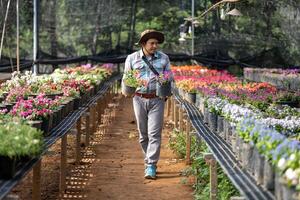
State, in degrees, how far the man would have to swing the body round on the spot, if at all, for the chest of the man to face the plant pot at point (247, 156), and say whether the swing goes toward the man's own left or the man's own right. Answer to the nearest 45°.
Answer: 0° — they already face it

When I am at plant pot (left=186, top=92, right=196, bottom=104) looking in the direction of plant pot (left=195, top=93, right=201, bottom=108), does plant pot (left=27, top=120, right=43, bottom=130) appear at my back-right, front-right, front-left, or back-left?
front-right

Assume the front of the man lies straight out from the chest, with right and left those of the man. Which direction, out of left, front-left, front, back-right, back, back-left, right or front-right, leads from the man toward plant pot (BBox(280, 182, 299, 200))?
front

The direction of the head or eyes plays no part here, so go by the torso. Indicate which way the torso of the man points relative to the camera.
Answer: toward the camera

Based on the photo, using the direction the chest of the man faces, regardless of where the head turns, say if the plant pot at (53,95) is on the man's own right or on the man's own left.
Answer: on the man's own right

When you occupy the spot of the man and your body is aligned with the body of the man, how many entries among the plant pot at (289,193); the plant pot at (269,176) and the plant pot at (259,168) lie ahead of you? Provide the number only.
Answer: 3

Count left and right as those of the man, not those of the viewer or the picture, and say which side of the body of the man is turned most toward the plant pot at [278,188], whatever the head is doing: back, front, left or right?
front

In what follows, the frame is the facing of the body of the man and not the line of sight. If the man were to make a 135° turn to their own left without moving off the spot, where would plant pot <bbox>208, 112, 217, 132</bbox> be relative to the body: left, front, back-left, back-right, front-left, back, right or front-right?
right

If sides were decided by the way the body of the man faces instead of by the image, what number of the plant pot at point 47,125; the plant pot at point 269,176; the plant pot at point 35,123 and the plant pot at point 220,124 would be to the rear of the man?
0

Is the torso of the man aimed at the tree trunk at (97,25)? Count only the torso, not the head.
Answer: no

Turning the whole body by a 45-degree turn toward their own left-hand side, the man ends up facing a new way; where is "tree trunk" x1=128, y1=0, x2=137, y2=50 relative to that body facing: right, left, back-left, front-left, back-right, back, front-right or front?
back-left

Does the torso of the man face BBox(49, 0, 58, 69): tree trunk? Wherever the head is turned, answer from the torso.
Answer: no

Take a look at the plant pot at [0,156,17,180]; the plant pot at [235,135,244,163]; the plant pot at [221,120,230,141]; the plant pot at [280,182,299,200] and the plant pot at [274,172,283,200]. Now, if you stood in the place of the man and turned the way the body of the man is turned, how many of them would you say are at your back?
0

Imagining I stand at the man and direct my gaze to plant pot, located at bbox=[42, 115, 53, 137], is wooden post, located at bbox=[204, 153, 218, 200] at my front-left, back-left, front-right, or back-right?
front-left

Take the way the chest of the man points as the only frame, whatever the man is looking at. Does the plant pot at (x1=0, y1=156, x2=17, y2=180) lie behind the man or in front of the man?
in front

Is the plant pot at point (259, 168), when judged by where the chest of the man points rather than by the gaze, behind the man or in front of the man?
in front
